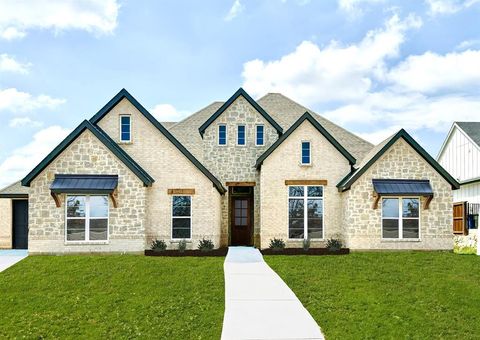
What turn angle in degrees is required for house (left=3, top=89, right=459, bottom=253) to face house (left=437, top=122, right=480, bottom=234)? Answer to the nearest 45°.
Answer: approximately 135° to its left

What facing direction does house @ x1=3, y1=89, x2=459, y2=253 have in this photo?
toward the camera

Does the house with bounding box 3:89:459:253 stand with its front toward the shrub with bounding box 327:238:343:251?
no
